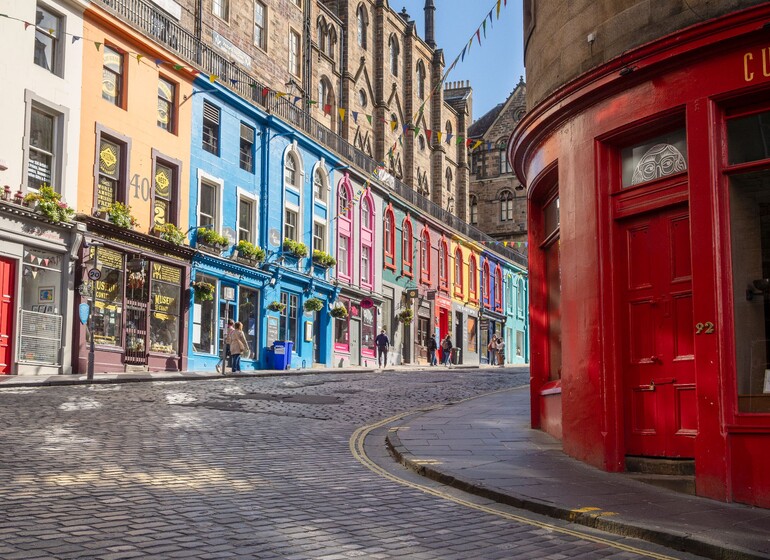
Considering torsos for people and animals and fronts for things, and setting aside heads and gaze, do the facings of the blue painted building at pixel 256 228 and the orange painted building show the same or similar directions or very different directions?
same or similar directions

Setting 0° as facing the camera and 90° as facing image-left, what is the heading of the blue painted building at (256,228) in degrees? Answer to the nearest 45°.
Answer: approximately 315°

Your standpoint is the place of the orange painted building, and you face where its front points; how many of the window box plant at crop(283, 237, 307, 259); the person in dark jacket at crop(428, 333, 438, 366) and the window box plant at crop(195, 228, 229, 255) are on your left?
3

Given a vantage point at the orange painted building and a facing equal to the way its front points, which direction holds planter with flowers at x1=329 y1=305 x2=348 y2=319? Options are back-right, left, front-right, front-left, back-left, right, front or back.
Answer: left

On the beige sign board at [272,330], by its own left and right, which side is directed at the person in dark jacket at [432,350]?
left

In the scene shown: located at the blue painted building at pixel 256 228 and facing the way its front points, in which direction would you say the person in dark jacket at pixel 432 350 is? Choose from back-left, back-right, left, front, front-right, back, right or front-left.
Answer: left

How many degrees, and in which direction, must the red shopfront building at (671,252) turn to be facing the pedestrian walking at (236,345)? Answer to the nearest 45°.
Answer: approximately 90° to its right

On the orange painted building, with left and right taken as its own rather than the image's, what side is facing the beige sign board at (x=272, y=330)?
left

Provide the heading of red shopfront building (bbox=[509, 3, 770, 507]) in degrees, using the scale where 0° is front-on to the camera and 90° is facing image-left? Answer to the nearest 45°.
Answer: approximately 45°

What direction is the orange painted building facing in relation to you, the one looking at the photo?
facing the viewer and to the right of the viewer

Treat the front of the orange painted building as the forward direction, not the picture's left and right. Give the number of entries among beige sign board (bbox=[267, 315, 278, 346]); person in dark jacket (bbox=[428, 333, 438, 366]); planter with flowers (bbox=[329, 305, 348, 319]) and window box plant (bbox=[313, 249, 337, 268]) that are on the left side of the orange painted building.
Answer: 4

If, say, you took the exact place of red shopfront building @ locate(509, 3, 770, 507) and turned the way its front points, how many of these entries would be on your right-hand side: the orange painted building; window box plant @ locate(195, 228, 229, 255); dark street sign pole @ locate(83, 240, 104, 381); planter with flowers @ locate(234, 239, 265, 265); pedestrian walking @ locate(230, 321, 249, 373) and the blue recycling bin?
6

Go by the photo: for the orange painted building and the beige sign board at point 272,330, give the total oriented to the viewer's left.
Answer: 0

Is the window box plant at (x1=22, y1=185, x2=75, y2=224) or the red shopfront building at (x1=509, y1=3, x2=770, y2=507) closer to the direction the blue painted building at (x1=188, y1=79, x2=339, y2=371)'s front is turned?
the red shopfront building

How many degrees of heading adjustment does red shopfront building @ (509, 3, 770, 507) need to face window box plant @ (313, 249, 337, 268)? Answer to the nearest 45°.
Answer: approximately 90° to its right

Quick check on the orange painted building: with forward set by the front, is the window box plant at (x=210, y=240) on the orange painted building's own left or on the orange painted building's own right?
on the orange painted building's own left

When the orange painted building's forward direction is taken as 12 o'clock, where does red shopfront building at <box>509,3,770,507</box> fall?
The red shopfront building is roughly at 1 o'clock from the orange painted building.
